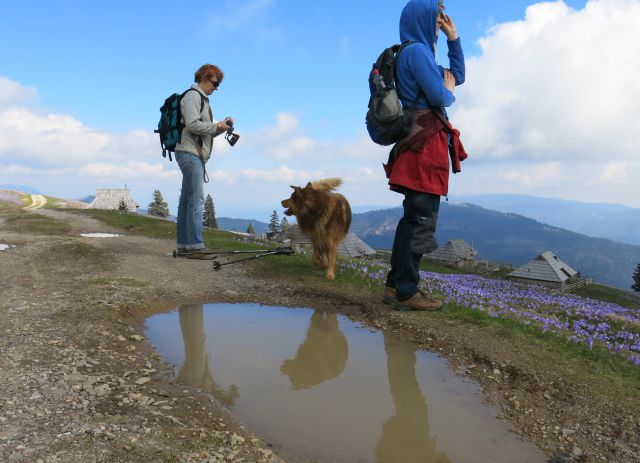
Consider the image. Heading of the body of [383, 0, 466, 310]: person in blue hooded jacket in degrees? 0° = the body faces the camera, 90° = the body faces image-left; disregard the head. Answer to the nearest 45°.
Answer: approximately 270°

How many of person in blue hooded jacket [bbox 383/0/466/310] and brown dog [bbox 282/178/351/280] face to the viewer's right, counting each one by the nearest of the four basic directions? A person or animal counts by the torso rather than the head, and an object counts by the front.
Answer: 1

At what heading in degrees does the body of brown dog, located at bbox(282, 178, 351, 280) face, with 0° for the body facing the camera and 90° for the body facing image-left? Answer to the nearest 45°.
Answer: approximately 45°

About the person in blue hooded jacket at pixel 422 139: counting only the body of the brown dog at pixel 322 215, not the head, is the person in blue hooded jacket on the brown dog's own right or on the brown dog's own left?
on the brown dog's own left

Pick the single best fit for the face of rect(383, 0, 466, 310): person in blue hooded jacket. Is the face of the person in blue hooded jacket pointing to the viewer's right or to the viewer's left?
to the viewer's right

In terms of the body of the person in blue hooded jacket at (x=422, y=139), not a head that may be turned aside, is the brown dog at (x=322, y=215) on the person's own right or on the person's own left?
on the person's own left

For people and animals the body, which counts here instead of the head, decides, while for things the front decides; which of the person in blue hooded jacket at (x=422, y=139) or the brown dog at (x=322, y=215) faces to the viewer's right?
the person in blue hooded jacket
